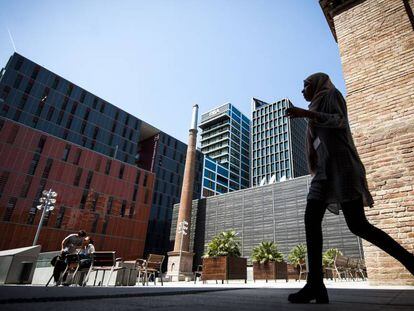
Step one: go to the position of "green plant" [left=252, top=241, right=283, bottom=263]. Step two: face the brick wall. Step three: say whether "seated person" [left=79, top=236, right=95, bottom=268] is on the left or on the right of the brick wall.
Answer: right

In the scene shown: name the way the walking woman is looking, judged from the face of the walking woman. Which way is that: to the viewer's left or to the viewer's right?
to the viewer's left

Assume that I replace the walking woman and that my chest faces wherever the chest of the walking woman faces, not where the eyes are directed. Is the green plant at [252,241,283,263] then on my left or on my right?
on my right

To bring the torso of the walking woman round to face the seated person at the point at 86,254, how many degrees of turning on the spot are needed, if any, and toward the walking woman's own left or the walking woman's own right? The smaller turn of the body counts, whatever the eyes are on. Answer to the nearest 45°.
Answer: approximately 45° to the walking woman's own right

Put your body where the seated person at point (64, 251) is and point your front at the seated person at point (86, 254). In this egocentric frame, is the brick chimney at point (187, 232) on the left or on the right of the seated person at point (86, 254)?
left

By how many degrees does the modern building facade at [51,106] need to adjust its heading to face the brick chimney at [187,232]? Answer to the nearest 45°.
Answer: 0° — it already faces it

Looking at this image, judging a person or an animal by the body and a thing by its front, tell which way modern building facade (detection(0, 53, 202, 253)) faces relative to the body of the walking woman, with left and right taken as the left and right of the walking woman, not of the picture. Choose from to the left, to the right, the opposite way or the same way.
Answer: the opposite way

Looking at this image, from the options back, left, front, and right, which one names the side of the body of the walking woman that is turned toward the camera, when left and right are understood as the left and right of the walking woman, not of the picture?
left

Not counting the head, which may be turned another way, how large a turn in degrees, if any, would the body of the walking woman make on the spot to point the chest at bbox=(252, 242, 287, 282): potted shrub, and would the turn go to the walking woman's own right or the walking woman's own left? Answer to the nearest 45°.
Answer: approximately 90° to the walking woman's own right

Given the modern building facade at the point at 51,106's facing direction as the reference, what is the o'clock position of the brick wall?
The brick wall is roughly at 1 o'clock from the modern building facade.

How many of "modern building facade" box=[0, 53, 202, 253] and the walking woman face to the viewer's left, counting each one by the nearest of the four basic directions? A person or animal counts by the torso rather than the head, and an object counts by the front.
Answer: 1

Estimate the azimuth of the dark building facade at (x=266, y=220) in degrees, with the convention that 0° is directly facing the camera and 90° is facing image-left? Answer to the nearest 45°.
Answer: approximately 45°
